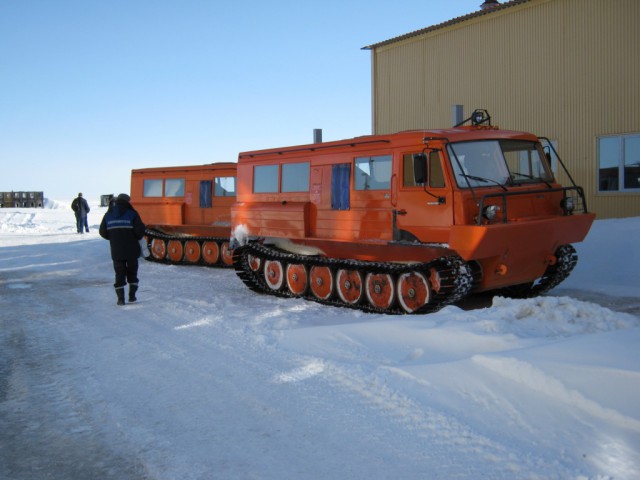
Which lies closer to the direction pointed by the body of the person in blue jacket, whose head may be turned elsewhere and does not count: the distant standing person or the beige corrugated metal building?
the distant standing person

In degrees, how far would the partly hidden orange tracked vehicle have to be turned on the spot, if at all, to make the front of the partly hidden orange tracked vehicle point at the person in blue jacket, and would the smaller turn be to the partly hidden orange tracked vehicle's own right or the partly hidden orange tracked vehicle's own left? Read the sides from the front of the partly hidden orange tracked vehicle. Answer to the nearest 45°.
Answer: approximately 45° to the partly hidden orange tracked vehicle's own right

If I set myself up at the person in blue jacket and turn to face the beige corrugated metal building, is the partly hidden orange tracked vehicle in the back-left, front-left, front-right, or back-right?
front-left

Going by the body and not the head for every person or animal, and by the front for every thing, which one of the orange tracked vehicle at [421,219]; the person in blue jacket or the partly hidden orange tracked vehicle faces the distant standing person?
the person in blue jacket

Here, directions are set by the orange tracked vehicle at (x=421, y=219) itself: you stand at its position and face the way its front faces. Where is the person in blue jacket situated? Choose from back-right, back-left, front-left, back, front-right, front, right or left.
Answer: back-right

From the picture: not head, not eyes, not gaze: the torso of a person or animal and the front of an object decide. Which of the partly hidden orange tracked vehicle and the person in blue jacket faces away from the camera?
the person in blue jacket

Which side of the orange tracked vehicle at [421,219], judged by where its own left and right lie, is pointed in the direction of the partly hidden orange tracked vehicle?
back

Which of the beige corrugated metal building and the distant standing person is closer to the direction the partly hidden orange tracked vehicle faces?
the beige corrugated metal building

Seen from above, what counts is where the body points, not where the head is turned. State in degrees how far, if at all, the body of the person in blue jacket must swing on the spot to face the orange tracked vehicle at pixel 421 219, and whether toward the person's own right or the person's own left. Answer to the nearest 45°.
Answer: approximately 135° to the person's own right

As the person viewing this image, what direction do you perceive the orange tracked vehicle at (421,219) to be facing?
facing the viewer and to the right of the viewer

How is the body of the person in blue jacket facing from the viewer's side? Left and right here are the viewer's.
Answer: facing away from the viewer

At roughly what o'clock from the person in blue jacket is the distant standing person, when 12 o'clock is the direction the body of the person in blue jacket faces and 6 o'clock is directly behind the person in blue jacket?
The distant standing person is roughly at 12 o'clock from the person in blue jacket.

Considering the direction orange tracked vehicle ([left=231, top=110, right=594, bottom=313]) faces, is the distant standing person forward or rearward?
rearward

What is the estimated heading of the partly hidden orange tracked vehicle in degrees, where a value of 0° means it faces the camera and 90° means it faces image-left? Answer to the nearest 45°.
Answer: approximately 315°

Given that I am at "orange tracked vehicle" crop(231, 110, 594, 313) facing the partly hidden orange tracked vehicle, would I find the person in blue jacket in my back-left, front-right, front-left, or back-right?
front-left

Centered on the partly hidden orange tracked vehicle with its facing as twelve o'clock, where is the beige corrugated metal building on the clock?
The beige corrugated metal building is roughly at 11 o'clock from the partly hidden orange tracked vehicle.
